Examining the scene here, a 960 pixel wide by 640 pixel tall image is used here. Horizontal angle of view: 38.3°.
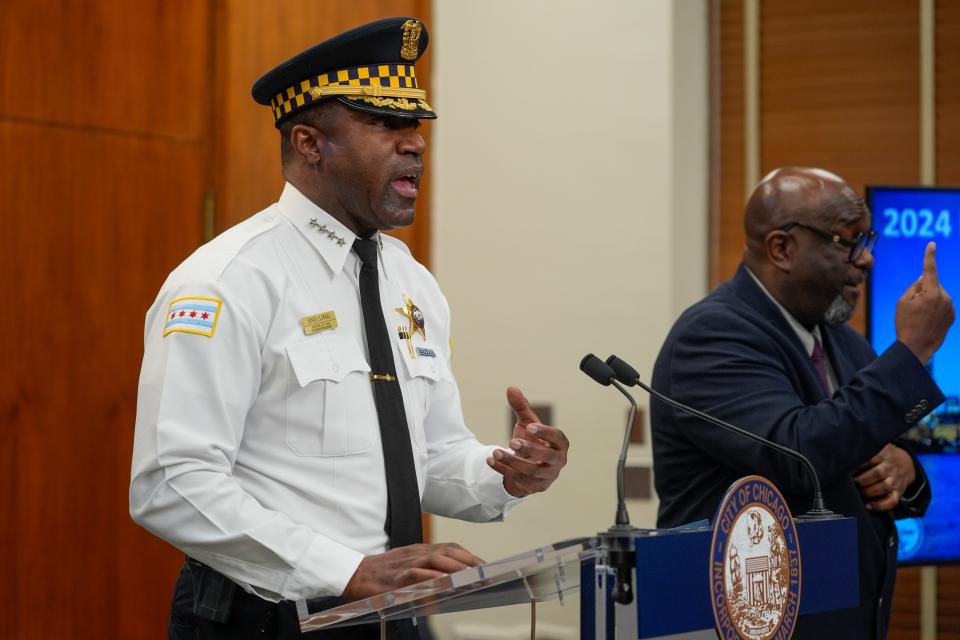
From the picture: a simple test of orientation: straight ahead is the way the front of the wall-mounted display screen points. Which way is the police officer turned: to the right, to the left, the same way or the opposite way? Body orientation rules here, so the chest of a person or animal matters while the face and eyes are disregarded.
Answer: to the left

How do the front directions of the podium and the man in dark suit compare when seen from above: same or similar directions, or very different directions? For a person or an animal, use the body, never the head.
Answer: same or similar directions

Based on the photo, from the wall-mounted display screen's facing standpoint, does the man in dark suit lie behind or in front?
in front

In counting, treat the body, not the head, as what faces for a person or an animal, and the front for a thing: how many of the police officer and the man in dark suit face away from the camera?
0

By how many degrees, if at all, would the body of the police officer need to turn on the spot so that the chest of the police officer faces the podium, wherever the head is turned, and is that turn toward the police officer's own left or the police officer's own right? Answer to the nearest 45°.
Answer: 0° — they already face it

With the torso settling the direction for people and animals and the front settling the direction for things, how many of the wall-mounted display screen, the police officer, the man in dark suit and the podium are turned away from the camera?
0

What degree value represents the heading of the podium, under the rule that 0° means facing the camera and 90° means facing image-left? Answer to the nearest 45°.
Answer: approximately 315°

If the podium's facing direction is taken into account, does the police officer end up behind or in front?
behind

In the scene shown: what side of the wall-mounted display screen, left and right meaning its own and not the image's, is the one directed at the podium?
front

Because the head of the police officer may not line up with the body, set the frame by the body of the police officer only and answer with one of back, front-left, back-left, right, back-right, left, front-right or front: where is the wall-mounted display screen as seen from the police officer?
left

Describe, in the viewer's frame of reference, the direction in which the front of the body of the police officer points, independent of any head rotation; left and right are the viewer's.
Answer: facing the viewer and to the right of the viewer

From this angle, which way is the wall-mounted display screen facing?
toward the camera
